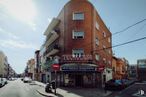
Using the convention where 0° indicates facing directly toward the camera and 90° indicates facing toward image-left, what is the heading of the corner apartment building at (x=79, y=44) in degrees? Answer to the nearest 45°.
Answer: approximately 0°
